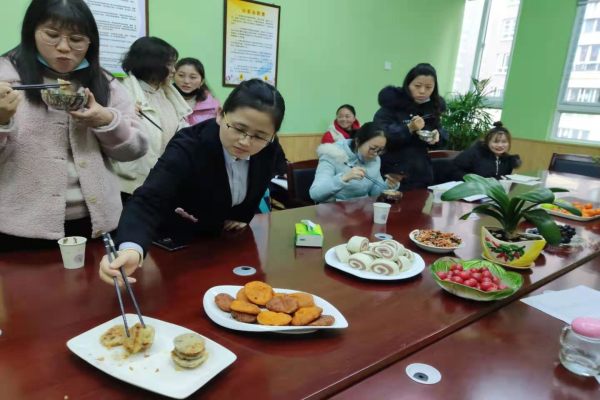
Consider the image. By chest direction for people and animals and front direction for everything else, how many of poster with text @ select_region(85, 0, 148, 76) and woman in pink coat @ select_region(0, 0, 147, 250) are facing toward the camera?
2

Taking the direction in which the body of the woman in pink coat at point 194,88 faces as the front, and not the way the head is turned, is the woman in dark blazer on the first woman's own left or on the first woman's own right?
on the first woman's own left

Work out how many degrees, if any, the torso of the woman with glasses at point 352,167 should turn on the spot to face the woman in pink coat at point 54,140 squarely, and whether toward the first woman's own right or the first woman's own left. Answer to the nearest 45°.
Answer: approximately 90° to the first woman's own right

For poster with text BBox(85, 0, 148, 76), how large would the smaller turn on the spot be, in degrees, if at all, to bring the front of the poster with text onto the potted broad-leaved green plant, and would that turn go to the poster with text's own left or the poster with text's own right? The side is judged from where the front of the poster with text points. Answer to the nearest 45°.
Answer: approximately 45° to the poster with text's own left

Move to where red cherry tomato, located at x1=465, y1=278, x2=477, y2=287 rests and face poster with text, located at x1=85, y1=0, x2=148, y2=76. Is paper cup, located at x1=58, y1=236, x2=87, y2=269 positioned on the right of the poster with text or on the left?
left

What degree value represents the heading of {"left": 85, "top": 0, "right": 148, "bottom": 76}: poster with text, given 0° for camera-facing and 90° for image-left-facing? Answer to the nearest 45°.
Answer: approximately 0°

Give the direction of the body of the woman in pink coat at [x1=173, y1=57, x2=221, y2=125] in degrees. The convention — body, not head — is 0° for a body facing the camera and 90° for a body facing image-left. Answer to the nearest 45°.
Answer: approximately 45°

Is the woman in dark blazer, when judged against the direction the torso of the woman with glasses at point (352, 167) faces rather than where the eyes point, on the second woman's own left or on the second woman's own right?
on the second woman's own right

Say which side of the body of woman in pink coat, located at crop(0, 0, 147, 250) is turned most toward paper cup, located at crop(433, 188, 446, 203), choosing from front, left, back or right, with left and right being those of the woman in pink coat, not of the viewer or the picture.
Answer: left
